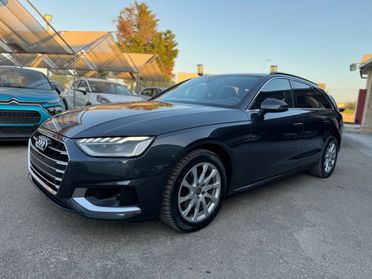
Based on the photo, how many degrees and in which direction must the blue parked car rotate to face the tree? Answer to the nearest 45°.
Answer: approximately 135° to its left

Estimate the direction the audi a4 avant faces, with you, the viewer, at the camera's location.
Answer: facing the viewer and to the left of the viewer

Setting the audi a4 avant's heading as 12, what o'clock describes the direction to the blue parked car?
The blue parked car is roughly at 3 o'clock from the audi a4 avant.

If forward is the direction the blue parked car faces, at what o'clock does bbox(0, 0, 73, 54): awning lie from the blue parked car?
The awning is roughly at 6 o'clock from the blue parked car.

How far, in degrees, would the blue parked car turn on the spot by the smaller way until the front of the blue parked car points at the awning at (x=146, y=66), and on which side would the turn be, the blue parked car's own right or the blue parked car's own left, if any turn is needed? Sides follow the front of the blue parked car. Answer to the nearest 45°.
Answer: approximately 135° to the blue parked car's own left

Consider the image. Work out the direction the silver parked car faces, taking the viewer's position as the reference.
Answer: facing the viewer and to the right of the viewer

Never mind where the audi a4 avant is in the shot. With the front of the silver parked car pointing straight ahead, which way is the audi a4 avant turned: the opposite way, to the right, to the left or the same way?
to the right

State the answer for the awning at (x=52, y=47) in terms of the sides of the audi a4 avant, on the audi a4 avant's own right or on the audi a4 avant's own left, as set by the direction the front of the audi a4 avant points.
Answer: on the audi a4 avant's own right

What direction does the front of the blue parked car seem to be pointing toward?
toward the camera

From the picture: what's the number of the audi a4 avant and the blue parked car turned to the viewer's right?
0

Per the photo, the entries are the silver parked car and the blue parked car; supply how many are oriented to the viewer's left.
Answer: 0
